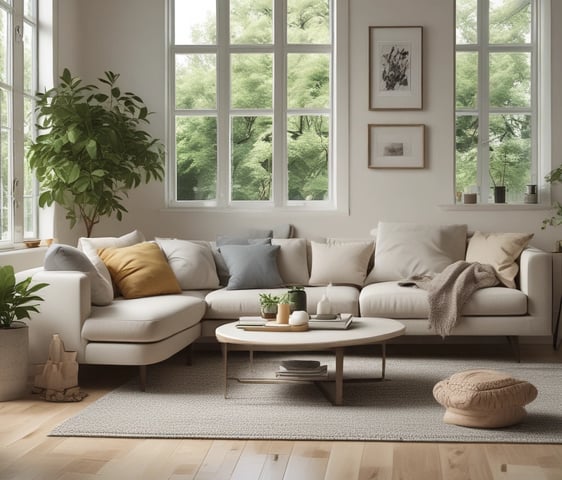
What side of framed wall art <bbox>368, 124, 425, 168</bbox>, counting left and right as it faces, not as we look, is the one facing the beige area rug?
front

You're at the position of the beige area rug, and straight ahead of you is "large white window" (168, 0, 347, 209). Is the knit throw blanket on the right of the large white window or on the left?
right

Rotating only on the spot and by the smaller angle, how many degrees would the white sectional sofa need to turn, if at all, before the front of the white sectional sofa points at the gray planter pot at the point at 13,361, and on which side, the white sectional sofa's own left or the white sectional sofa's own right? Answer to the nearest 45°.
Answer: approximately 45° to the white sectional sofa's own right

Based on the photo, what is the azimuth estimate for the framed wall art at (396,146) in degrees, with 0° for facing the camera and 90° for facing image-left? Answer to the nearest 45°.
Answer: approximately 0°

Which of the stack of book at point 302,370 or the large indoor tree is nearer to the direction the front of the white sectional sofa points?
the stack of book

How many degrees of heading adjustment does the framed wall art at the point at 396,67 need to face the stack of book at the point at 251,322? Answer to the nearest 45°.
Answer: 0° — it already faces it

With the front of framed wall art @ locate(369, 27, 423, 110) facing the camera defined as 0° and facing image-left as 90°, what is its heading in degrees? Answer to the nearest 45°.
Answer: approximately 0°

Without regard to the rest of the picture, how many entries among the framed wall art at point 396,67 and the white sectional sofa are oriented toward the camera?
2

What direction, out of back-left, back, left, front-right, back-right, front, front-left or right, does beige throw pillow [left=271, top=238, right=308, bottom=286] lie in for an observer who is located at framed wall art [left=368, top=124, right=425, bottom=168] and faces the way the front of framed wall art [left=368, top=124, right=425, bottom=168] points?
front-right

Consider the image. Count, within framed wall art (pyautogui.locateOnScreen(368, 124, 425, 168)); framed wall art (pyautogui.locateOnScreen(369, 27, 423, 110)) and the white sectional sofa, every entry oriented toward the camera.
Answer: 3

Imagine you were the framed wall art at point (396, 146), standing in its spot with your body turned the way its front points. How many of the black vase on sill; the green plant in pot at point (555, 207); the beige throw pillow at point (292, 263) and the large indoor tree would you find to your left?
2

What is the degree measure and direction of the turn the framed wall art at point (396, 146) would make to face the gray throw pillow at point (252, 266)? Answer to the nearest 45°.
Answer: approximately 45° to its right

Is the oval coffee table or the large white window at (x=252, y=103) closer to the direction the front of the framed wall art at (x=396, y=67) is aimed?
the oval coffee table

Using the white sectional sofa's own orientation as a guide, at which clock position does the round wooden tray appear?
The round wooden tray is roughly at 12 o'clock from the white sectional sofa.
